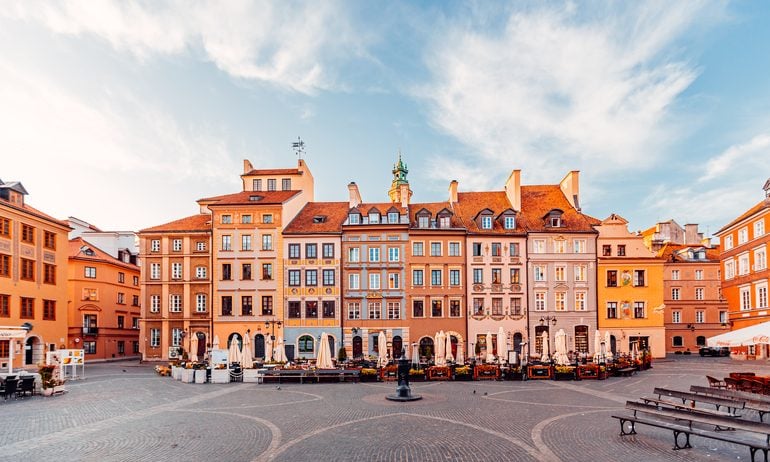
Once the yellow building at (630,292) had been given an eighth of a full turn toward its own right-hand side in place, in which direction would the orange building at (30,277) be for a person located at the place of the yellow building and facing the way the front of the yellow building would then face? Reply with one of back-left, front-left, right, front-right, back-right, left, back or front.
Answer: front

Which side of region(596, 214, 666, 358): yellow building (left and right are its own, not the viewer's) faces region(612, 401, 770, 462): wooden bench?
front

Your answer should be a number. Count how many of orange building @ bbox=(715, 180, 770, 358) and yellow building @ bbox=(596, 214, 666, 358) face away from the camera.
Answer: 0

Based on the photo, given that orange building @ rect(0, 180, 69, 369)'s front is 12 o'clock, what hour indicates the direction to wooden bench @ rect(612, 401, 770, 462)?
The wooden bench is roughly at 1 o'clock from the orange building.

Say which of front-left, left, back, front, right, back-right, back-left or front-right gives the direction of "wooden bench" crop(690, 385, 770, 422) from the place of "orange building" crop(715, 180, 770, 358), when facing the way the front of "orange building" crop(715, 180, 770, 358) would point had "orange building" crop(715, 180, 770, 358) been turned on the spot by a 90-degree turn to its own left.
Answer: front-right

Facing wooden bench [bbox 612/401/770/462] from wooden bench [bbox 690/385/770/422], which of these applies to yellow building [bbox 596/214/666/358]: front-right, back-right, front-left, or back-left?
back-right

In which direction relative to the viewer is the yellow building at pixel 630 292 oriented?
toward the camera

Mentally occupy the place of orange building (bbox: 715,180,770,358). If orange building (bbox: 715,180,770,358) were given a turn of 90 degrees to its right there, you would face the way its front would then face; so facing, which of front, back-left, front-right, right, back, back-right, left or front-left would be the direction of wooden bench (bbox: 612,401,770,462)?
back-left

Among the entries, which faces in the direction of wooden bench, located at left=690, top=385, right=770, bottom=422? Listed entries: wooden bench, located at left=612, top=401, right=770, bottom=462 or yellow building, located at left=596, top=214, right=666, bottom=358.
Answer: the yellow building

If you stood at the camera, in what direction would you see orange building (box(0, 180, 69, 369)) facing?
facing the viewer and to the right of the viewer
